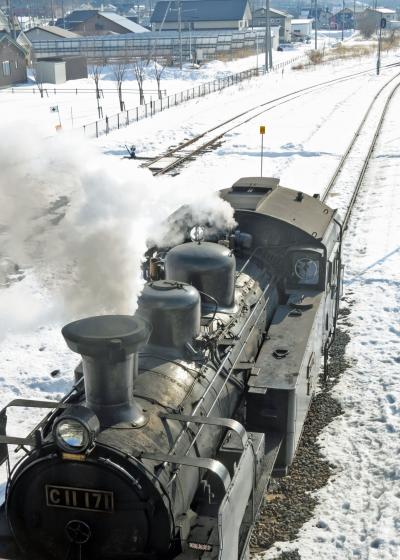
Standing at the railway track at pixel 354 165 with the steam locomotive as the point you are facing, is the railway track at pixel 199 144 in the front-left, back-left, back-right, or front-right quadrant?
back-right

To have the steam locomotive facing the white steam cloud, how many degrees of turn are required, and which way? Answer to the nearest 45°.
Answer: approximately 135° to its right

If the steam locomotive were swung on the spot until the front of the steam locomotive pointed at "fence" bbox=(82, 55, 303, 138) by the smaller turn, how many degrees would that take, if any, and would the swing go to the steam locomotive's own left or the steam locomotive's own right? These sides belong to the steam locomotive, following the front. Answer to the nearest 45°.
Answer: approximately 135° to the steam locomotive's own right

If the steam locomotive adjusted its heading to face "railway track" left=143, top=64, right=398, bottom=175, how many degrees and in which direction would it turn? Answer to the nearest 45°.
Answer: approximately 135° to its right

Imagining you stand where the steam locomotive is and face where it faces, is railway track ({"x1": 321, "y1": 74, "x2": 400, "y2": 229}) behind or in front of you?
behind
